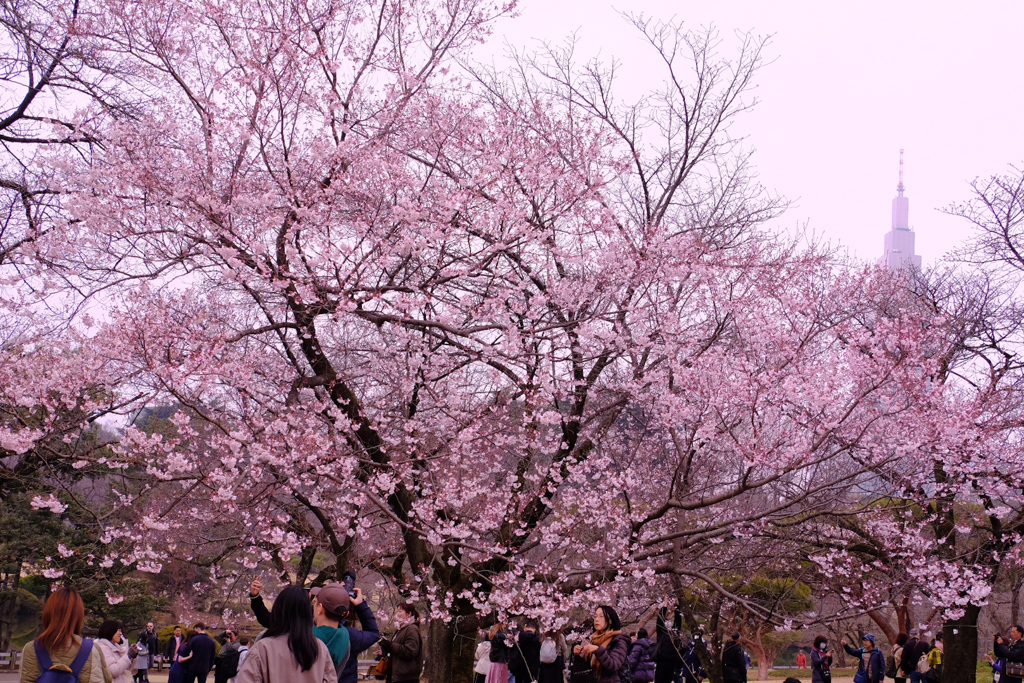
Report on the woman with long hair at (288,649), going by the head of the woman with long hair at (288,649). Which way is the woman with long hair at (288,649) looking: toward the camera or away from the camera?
away from the camera

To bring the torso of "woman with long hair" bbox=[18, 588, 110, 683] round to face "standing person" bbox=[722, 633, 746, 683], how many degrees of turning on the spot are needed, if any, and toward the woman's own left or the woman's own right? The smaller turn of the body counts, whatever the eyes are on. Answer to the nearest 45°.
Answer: approximately 45° to the woman's own right

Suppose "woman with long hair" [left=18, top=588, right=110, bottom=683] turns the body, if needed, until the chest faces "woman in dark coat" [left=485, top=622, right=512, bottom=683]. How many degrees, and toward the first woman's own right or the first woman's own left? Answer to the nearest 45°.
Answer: approximately 45° to the first woman's own right

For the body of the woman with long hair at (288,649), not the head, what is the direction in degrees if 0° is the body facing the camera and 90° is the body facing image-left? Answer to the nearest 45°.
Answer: approximately 180°

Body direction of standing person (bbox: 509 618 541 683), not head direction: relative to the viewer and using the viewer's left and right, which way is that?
facing away from the viewer

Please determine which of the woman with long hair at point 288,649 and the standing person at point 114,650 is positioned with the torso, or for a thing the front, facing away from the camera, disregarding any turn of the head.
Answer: the woman with long hair

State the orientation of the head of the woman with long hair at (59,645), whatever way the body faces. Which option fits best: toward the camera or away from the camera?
away from the camera

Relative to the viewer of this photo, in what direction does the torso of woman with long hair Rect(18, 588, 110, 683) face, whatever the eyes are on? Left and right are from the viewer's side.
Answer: facing away from the viewer

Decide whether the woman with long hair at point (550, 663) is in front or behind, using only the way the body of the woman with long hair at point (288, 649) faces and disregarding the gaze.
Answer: in front

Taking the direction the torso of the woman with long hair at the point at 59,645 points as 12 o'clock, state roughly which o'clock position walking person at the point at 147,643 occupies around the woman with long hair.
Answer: The walking person is roughly at 12 o'clock from the woman with long hair.
